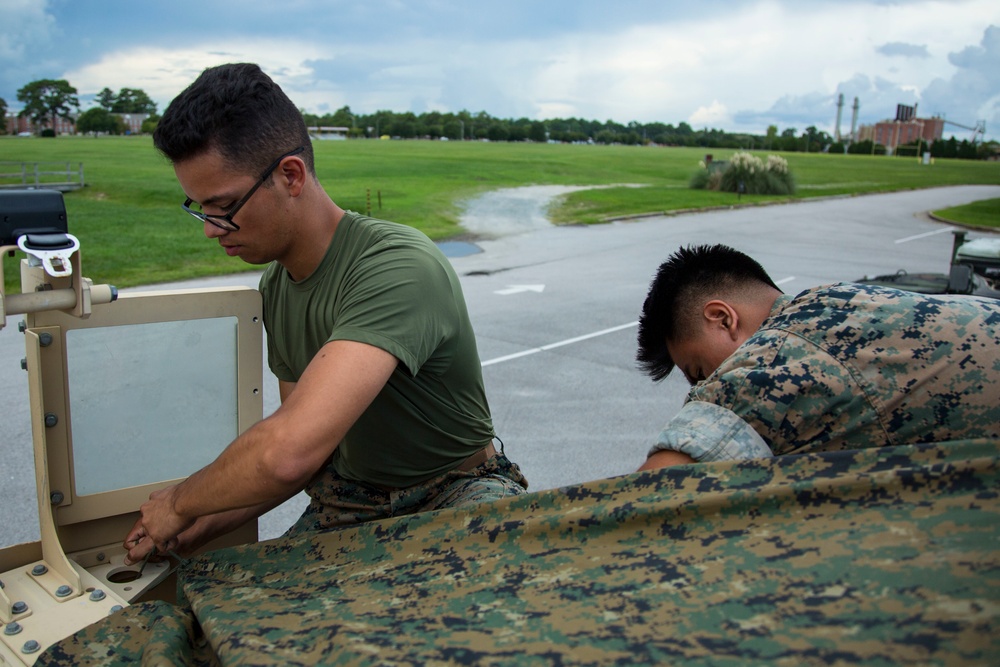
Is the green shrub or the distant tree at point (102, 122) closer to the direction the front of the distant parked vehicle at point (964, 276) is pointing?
the distant tree

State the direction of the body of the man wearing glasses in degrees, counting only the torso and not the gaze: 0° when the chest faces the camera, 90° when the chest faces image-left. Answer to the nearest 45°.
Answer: approximately 45°

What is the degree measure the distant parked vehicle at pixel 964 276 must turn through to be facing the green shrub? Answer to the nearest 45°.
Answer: approximately 90° to its right

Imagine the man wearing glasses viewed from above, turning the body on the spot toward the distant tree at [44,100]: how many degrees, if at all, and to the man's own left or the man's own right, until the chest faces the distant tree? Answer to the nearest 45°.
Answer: approximately 135° to the man's own right

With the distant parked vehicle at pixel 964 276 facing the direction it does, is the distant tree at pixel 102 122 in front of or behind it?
in front

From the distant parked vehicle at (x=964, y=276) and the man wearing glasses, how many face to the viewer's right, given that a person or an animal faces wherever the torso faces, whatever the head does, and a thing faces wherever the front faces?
0

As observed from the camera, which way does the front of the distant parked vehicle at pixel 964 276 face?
facing to the left of the viewer
